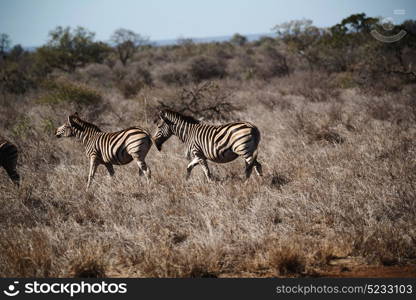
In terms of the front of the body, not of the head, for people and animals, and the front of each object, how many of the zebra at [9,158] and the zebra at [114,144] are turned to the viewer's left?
2

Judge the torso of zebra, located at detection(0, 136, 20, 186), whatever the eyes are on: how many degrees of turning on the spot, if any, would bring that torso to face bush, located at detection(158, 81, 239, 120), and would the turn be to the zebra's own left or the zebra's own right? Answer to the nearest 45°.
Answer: approximately 135° to the zebra's own right

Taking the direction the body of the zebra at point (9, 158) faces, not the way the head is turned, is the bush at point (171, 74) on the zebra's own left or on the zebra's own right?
on the zebra's own right

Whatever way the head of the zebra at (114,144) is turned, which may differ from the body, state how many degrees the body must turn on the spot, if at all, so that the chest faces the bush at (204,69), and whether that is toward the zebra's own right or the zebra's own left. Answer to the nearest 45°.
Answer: approximately 90° to the zebra's own right

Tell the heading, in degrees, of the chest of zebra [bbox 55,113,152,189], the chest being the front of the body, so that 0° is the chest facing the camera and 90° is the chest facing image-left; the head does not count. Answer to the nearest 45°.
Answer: approximately 90°

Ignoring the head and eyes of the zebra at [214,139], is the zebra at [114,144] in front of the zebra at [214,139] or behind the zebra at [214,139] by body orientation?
in front

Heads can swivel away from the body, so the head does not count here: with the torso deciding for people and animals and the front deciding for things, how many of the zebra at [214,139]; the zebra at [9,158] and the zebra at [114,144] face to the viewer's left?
3

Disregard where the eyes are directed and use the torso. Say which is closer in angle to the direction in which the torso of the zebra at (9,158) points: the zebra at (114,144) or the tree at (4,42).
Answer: the tree

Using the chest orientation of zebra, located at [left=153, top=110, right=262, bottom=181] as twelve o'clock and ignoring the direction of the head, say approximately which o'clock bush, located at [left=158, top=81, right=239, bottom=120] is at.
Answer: The bush is roughly at 3 o'clock from the zebra.

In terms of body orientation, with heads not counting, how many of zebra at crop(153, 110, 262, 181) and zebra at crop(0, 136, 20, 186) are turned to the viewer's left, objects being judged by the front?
2

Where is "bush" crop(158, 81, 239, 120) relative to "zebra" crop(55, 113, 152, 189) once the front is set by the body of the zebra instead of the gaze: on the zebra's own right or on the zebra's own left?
on the zebra's own right

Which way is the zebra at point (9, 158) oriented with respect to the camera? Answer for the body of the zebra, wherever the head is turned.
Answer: to the viewer's left

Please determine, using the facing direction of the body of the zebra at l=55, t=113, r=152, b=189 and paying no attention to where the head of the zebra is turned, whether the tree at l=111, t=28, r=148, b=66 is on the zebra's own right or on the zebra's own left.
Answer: on the zebra's own right

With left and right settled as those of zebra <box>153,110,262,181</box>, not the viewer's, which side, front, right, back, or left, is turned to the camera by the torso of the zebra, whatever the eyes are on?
left

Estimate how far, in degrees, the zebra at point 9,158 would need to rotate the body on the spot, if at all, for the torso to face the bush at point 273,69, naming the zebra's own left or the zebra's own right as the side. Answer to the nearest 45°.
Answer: approximately 135° to the zebra's own right
